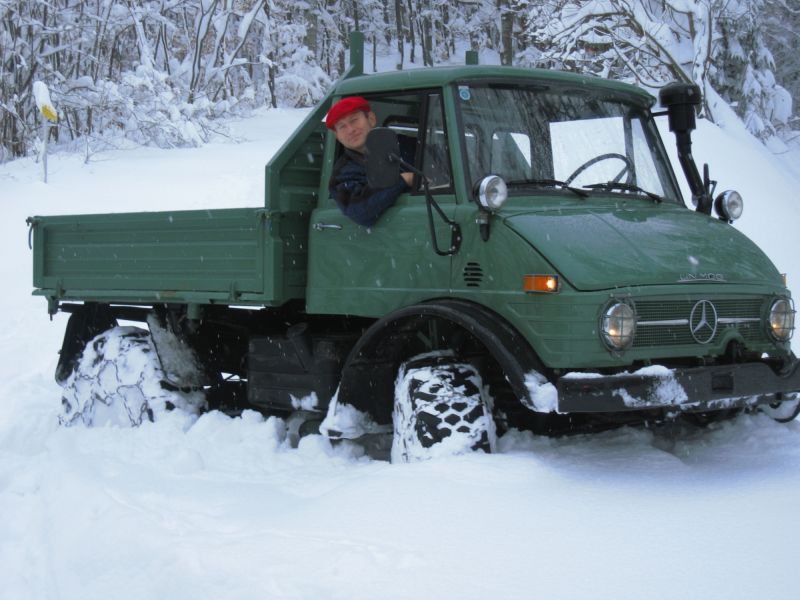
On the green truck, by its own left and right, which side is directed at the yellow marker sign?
back

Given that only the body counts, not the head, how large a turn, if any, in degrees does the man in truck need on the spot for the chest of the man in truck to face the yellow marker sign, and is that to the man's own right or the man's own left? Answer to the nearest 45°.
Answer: approximately 180°

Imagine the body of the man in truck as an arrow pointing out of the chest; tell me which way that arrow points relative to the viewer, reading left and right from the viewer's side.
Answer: facing the viewer and to the right of the viewer
